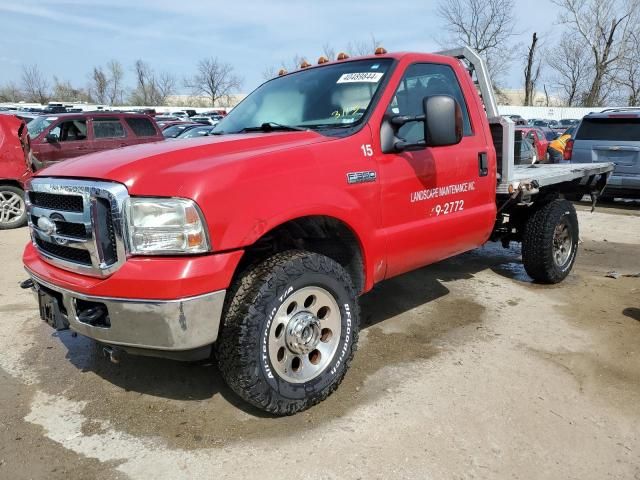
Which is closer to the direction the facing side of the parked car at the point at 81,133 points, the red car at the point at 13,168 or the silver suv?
the red car

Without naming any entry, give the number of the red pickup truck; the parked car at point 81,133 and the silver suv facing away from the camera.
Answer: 1

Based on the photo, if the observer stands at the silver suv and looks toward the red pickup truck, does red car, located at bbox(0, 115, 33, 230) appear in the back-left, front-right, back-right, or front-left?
front-right

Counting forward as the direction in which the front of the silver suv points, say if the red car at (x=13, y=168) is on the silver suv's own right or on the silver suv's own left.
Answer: on the silver suv's own left

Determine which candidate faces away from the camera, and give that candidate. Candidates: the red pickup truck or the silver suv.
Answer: the silver suv

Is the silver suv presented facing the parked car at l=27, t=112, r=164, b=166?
no

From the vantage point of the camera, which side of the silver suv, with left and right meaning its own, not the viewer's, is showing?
back

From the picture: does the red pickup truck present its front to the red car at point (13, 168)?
no

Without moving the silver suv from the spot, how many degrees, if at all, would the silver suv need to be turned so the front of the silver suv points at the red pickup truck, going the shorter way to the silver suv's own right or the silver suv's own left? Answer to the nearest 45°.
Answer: approximately 180°

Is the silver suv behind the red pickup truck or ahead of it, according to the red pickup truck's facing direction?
behind

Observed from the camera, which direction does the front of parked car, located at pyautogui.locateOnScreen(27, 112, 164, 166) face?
facing the viewer and to the left of the viewer

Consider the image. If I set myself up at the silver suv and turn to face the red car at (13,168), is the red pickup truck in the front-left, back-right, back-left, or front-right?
front-left

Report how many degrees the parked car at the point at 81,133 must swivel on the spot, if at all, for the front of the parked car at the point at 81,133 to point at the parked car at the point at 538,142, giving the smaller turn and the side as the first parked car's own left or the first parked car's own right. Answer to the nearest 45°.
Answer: approximately 135° to the first parked car's own left

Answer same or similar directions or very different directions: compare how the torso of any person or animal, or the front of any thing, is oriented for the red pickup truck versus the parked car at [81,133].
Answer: same or similar directions

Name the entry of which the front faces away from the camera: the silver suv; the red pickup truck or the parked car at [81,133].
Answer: the silver suv

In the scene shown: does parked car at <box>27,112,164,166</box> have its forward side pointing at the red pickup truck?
no
